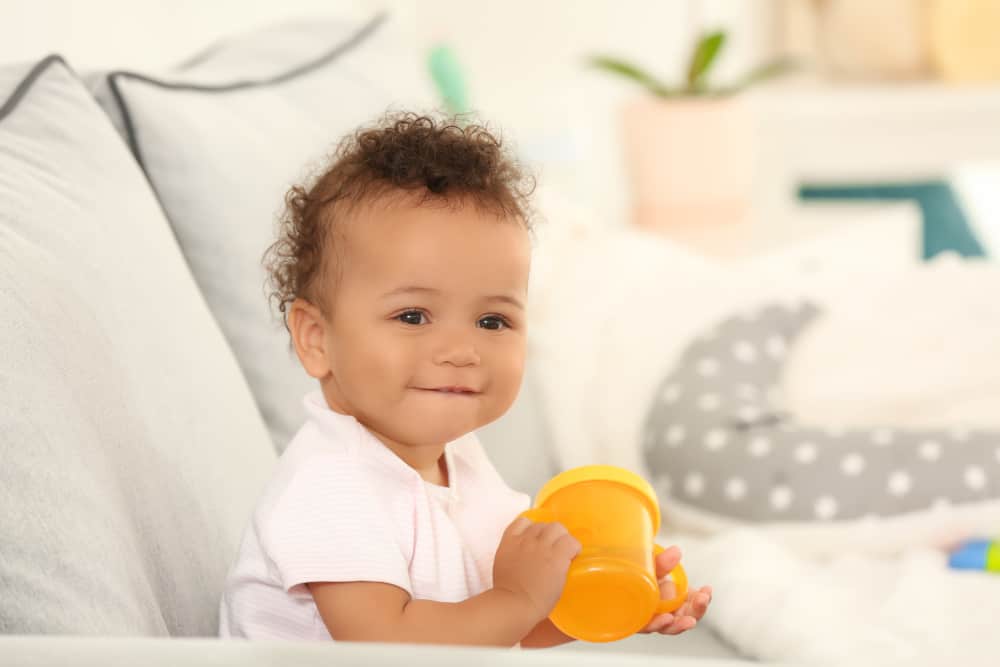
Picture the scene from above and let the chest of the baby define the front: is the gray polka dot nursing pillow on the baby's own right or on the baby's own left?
on the baby's own left

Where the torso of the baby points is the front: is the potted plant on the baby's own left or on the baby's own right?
on the baby's own left

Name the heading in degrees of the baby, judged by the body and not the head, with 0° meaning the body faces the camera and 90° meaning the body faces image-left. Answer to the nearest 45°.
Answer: approximately 315°
